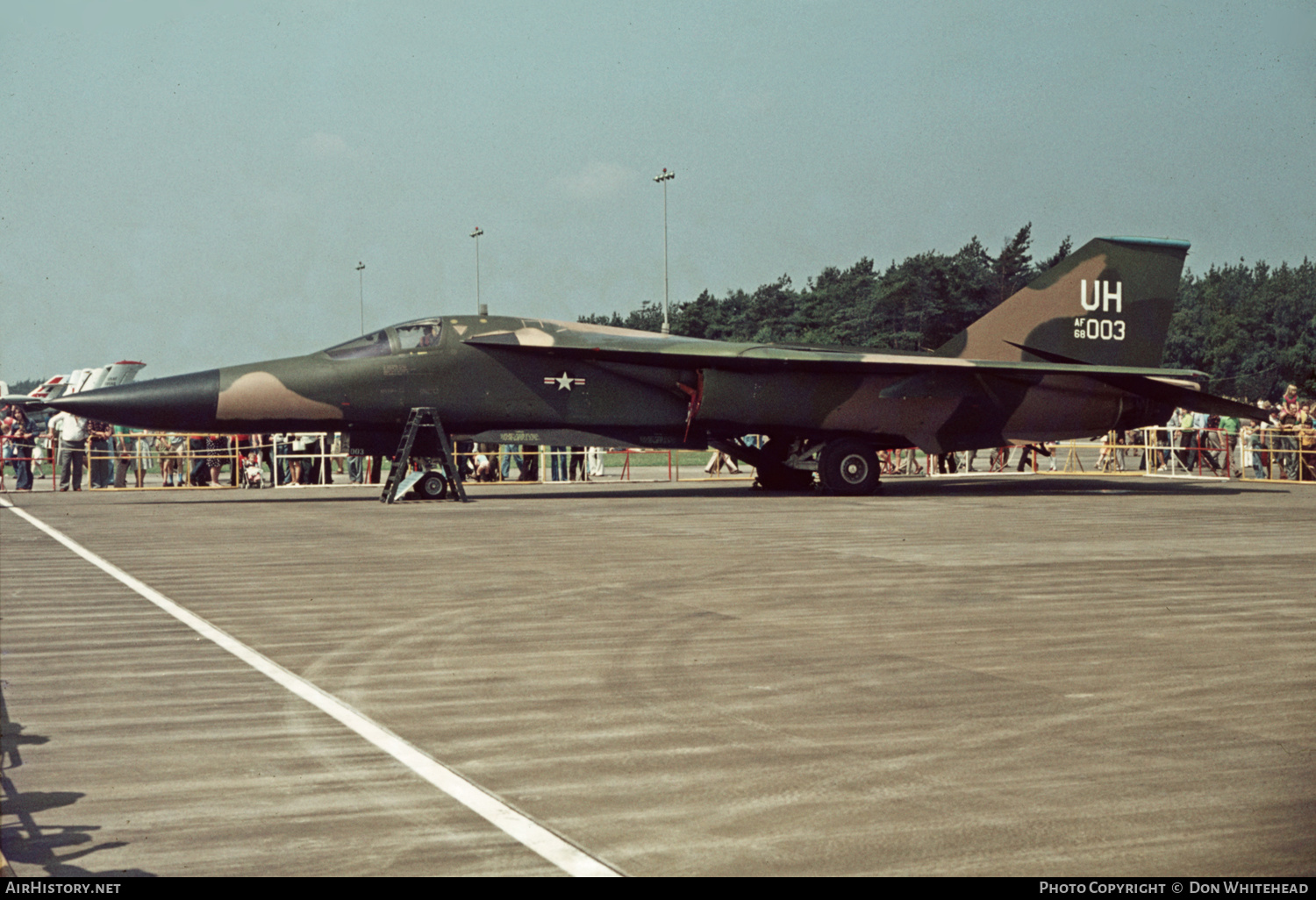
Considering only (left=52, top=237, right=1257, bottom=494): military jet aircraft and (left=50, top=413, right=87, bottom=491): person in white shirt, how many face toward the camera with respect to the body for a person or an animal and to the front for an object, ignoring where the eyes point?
1

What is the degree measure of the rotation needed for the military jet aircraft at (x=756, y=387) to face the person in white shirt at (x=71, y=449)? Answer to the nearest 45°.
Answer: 0° — it already faces them

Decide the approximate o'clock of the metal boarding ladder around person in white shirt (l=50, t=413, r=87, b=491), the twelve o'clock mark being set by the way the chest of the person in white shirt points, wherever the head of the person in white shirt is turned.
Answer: The metal boarding ladder is roughly at 11 o'clock from the person in white shirt.

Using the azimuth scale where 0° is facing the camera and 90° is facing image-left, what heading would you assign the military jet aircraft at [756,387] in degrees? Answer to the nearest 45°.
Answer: approximately 90°

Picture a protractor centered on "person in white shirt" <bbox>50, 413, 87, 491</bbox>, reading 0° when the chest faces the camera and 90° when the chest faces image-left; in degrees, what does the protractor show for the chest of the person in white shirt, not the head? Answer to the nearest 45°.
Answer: approximately 0°
